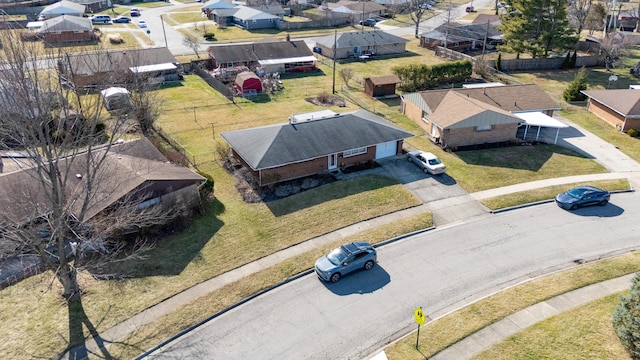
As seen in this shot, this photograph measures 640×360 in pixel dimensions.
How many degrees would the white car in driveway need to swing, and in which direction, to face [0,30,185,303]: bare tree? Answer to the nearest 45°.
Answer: approximately 90° to its left

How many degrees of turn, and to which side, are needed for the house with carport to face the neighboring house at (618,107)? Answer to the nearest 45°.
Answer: approximately 135° to its left

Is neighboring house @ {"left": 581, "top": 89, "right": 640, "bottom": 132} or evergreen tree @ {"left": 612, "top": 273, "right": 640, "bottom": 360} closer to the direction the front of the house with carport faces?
the evergreen tree

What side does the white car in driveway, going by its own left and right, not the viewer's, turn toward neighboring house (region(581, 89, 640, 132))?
right

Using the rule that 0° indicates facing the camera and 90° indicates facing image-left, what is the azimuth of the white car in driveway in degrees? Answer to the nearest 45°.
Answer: approximately 135°

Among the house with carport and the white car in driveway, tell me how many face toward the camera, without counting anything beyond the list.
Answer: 1

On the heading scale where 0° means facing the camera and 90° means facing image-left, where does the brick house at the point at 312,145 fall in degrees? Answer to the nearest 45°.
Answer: approximately 315°

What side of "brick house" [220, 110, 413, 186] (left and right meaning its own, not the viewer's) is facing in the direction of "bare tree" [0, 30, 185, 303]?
right

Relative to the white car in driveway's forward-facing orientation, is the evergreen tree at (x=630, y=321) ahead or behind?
behind

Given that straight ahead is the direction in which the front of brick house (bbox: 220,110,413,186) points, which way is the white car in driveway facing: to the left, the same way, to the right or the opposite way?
the opposite way
